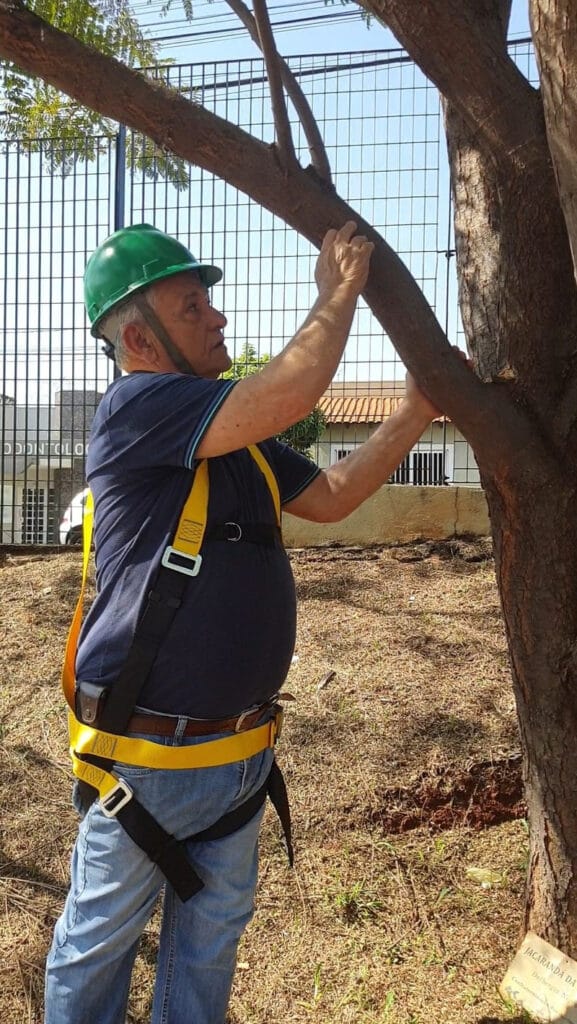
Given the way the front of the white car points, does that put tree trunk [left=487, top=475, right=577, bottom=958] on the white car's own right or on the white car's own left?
on the white car's own right

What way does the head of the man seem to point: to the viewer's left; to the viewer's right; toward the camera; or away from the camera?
to the viewer's right

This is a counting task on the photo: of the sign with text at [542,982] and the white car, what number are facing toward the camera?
1

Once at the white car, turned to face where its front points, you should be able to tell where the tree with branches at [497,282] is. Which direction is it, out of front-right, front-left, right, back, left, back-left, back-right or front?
right

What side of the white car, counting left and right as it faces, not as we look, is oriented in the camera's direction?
right

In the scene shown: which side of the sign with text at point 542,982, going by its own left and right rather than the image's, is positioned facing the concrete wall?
back

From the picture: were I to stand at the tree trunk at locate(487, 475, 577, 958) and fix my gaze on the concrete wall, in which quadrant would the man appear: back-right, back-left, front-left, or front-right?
back-left

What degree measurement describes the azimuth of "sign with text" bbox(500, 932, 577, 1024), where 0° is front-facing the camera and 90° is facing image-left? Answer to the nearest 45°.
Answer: approximately 0°
